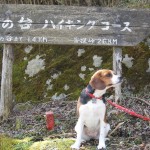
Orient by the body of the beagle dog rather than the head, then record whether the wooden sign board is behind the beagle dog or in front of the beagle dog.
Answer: behind

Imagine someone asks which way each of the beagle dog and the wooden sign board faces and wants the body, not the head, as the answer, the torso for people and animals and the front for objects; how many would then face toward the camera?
2

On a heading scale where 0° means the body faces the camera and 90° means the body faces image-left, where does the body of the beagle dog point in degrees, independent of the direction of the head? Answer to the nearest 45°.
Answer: approximately 0°

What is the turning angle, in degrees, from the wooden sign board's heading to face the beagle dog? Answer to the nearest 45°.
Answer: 0° — it already faces it

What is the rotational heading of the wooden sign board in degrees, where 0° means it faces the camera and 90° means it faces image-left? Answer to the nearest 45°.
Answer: approximately 0°
